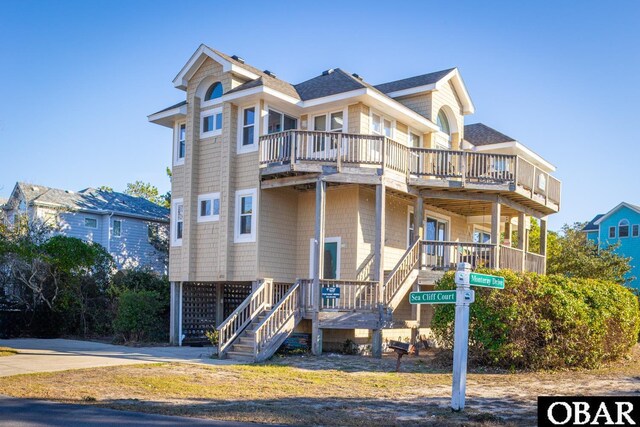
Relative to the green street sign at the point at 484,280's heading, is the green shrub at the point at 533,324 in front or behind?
behind

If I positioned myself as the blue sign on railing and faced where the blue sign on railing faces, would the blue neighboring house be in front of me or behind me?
behind

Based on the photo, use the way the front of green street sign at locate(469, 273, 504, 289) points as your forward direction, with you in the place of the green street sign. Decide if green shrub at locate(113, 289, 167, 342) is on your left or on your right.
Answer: on your right

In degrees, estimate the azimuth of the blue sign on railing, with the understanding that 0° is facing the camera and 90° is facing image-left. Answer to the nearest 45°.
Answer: approximately 0°

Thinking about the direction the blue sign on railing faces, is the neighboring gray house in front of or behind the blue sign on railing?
behind
